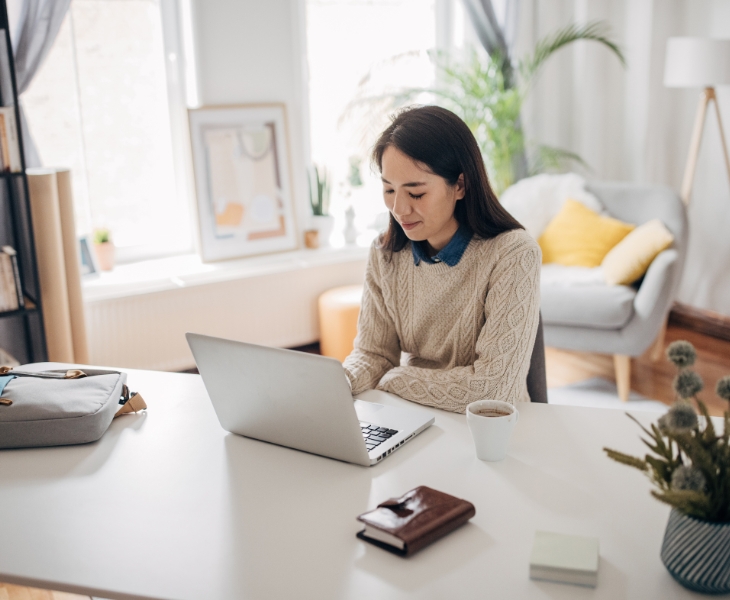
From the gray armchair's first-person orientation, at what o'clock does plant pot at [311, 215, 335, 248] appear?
The plant pot is roughly at 2 o'clock from the gray armchair.

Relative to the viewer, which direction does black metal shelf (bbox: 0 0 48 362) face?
to the viewer's right

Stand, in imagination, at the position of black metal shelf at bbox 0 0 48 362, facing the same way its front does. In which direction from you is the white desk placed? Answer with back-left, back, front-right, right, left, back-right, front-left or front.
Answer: right

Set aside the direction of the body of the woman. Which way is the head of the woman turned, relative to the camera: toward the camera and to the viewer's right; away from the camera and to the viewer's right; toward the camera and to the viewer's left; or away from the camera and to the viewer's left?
toward the camera and to the viewer's left

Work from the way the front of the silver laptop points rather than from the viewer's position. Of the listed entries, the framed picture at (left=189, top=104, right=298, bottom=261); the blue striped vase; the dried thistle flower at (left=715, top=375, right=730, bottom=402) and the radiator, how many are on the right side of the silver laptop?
2

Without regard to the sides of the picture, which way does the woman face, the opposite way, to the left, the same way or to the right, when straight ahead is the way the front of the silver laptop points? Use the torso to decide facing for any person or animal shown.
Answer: the opposite way

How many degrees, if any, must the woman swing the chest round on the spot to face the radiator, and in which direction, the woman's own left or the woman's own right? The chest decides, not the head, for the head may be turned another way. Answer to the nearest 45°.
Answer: approximately 90° to the woman's own right

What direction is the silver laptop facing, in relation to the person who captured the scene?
facing away from the viewer and to the right of the viewer

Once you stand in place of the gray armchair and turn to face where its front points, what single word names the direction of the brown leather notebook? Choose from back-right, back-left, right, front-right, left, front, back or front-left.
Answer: front-left

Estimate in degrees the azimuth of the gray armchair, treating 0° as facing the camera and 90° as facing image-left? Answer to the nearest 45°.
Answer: approximately 45°

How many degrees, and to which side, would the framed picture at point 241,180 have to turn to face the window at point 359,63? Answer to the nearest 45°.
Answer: approximately 135° to its left

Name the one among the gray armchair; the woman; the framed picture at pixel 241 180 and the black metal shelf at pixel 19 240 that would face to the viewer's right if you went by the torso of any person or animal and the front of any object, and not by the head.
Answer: the black metal shelf

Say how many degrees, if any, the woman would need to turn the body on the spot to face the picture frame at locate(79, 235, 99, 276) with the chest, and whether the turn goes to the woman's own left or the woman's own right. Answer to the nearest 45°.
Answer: approximately 90° to the woman's own right

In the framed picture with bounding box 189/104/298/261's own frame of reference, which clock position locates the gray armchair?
The gray armchair is roughly at 10 o'clock from the framed picture.
